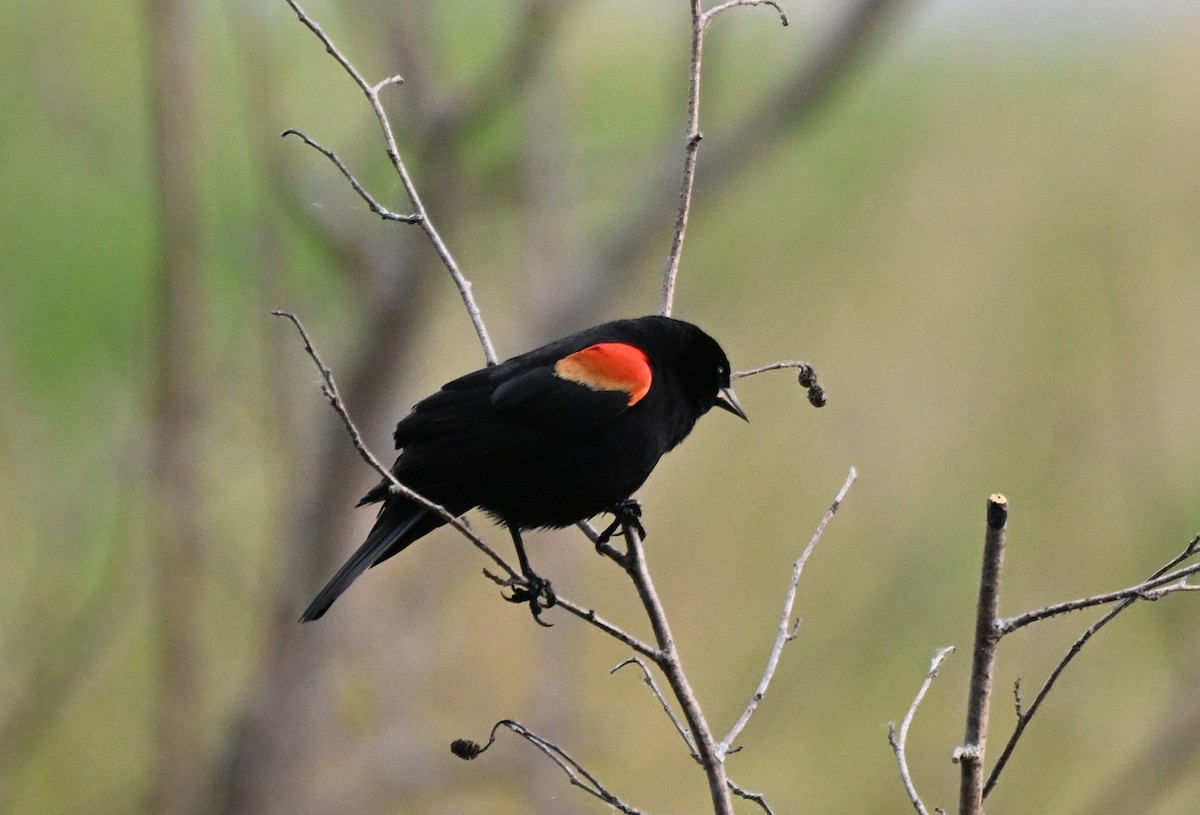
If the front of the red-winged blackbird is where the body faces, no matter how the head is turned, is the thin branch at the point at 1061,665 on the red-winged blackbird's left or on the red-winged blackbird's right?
on the red-winged blackbird's right

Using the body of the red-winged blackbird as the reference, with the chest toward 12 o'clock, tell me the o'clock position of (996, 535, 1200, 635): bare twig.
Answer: The bare twig is roughly at 12 o'clock from the red-winged blackbird.

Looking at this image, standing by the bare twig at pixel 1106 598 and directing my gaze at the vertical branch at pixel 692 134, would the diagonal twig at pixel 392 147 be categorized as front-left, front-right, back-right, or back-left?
front-left

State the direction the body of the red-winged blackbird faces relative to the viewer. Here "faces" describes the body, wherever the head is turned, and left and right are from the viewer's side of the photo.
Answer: facing to the right of the viewer

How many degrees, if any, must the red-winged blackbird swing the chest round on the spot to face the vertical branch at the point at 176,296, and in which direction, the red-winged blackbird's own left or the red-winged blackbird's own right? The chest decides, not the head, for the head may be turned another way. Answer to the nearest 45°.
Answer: approximately 135° to the red-winged blackbird's own left

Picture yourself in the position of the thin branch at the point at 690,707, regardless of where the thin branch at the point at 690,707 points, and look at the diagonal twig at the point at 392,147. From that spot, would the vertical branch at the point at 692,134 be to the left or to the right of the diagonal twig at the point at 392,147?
right
